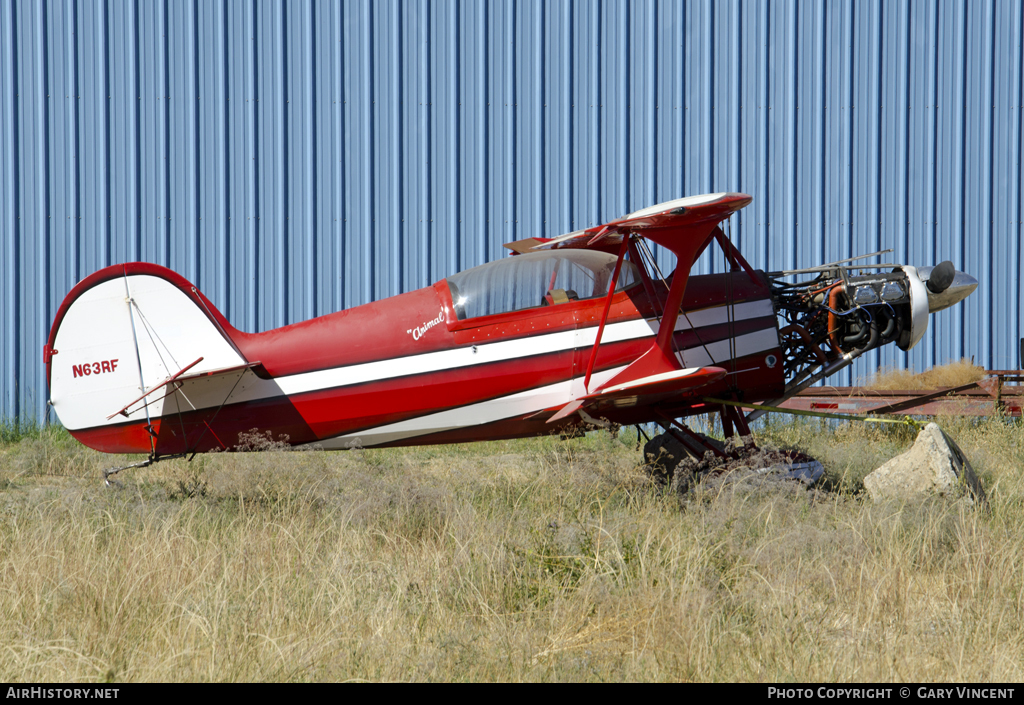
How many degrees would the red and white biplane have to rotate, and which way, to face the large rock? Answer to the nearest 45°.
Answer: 0° — it already faces it

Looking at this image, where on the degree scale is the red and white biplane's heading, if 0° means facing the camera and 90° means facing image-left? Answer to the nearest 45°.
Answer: approximately 270°
